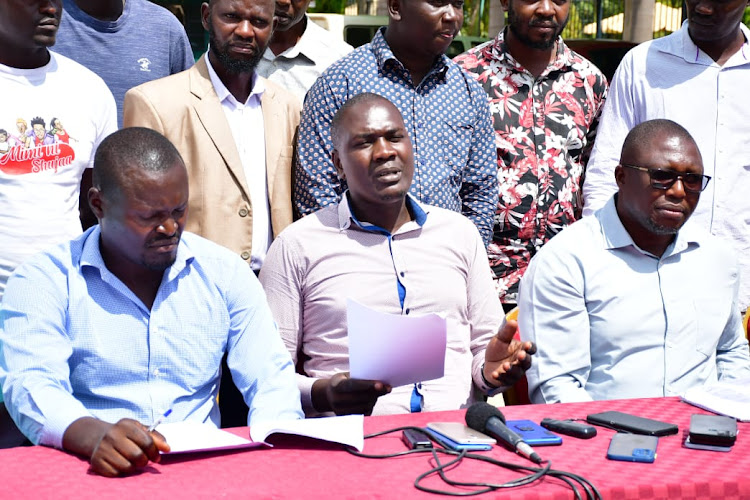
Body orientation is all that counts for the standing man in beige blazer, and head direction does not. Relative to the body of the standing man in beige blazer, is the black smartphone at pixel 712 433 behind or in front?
in front

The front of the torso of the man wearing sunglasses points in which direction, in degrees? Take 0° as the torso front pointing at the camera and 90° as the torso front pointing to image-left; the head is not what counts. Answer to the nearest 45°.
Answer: approximately 315°

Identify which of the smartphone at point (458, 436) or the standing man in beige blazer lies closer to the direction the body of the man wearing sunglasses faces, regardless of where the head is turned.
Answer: the smartphone

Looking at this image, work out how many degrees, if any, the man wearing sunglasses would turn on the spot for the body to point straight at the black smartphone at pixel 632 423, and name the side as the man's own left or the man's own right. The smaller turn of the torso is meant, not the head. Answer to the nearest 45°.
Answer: approximately 45° to the man's own right

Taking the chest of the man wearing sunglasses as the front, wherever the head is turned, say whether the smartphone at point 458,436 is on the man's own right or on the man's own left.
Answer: on the man's own right

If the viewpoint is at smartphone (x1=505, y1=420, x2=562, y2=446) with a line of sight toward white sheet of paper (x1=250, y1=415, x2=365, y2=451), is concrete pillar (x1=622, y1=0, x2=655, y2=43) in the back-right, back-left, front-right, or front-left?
back-right

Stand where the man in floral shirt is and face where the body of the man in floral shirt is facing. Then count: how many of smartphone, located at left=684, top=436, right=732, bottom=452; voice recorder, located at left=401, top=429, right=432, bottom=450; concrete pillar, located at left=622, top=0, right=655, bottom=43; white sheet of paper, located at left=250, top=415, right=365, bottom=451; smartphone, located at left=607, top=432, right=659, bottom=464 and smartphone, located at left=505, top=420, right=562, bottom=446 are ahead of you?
5

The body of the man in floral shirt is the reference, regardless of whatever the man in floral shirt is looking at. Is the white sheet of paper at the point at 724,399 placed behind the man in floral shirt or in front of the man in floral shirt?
in front

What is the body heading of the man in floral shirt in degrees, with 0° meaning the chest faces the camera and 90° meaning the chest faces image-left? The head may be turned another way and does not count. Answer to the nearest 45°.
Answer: approximately 0°

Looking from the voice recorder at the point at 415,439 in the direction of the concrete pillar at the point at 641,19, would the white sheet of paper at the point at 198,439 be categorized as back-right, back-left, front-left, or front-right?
back-left

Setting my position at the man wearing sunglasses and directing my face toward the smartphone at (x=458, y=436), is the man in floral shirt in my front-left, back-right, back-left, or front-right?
back-right

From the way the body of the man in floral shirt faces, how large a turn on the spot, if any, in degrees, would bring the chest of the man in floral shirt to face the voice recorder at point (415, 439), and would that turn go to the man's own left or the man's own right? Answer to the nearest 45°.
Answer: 0° — they already face it

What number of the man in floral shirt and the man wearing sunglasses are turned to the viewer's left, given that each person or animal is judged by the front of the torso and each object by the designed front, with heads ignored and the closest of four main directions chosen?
0

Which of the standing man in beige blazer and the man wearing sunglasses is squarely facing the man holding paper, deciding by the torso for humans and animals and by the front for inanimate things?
the standing man in beige blazer

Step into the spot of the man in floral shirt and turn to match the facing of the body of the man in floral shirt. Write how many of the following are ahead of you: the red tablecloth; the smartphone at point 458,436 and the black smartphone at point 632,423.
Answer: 3
